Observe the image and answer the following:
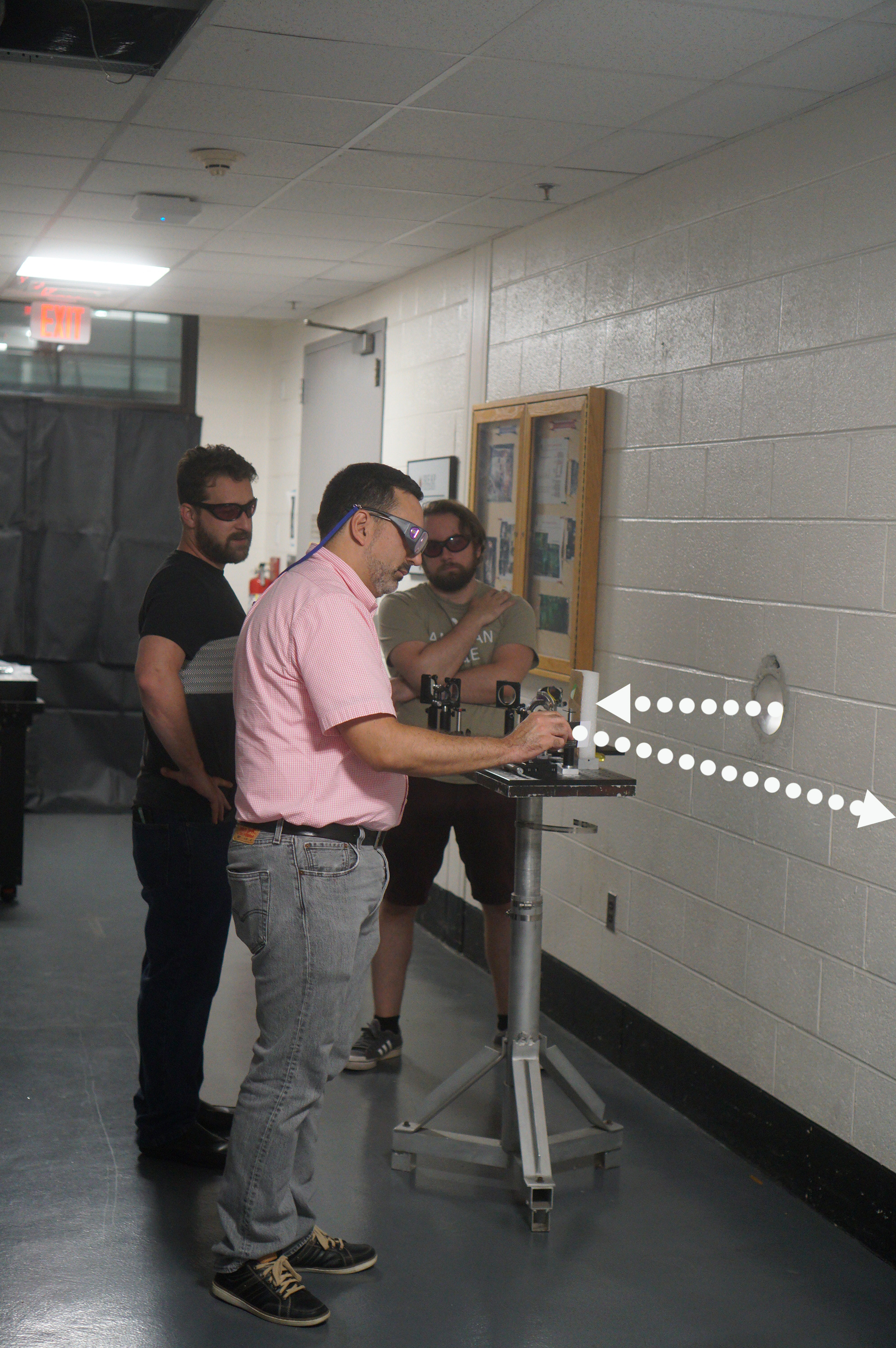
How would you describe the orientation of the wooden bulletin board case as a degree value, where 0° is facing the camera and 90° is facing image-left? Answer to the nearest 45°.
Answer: approximately 45°

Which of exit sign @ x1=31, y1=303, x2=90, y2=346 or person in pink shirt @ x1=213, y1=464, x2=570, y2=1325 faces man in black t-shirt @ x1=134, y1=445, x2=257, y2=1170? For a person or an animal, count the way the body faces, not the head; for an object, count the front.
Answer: the exit sign

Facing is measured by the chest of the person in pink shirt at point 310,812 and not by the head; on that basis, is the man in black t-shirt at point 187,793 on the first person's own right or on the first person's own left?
on the first person's own left

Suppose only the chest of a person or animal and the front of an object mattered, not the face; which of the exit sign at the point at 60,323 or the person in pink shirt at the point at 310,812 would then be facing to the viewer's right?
the person in pink shirt

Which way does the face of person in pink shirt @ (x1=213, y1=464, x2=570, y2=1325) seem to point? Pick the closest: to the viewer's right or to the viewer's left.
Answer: to the viewer's right

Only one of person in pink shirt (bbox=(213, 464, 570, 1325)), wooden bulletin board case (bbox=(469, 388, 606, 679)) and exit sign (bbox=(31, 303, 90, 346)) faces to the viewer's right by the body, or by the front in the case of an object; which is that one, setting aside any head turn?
the person in pink shirt

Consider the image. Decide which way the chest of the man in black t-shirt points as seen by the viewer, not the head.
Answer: to the viewer's right

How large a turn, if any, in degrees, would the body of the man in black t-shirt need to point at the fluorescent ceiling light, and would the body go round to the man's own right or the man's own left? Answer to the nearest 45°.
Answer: approximately 90° to the man's own left
